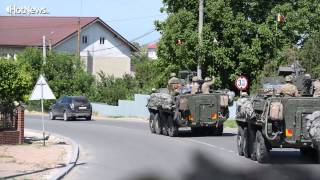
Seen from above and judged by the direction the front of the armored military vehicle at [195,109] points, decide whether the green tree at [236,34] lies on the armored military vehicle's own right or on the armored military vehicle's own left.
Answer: on the armored military vehicle's own right

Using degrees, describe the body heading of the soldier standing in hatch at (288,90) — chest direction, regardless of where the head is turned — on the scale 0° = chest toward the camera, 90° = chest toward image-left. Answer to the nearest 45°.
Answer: approximately 180°

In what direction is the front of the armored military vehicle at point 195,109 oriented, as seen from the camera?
facing away from the viewer and to the left of the viewer

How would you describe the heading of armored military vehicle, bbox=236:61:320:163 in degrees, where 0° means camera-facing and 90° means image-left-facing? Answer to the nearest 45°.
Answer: approximately 135°
